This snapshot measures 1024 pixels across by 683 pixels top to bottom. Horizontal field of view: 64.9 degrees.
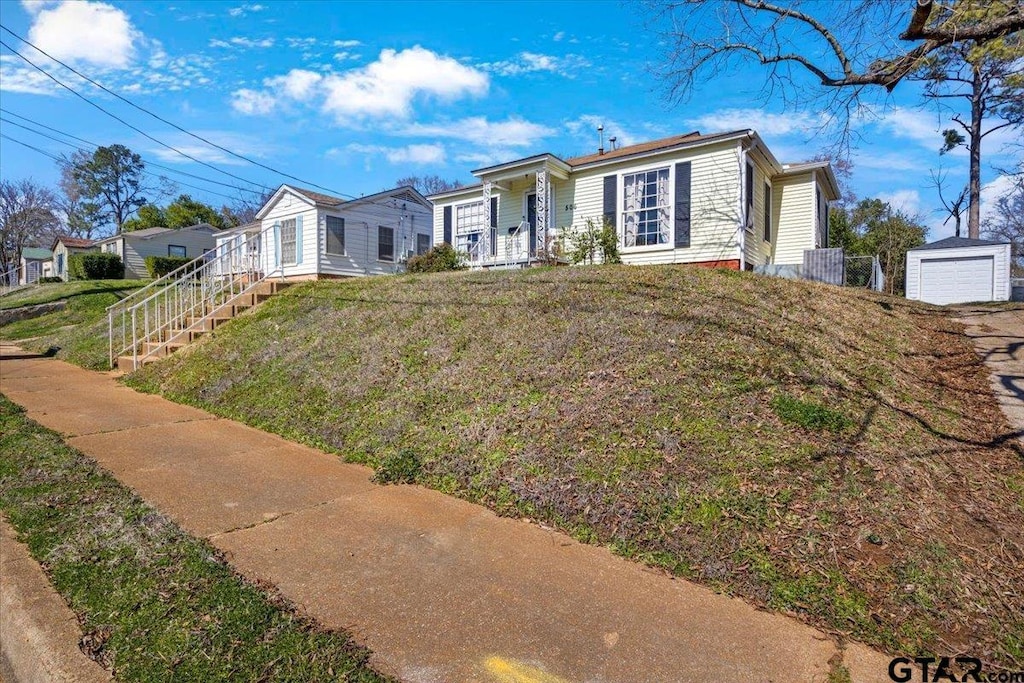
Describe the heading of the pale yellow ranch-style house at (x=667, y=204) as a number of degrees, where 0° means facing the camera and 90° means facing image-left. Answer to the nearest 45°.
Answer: approximately 45°

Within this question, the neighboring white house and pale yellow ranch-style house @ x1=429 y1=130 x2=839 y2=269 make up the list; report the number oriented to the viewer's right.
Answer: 0

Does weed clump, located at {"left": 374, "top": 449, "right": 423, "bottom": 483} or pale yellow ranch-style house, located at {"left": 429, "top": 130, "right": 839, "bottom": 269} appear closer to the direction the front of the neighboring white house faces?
the weed clump

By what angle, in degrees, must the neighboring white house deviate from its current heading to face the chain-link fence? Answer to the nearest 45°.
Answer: approximately 90° to its left

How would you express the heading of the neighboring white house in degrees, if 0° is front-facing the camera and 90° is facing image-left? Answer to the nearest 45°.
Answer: approximately 45°

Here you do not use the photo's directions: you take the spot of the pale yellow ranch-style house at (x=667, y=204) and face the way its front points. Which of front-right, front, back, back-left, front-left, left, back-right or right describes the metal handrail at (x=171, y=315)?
front

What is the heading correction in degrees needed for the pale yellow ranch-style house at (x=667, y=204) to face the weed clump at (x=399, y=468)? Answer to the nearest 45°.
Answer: approximately 45° to its left

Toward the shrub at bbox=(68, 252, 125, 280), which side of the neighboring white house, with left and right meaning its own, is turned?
right

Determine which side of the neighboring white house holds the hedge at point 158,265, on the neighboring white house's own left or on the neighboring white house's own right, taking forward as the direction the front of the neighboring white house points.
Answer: on the neighboring white house's own right

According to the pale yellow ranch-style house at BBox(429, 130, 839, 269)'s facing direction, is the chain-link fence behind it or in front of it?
behind

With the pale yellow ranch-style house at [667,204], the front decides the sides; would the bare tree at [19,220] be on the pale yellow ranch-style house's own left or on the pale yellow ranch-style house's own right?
on the pale yellow ranch-style house's own right

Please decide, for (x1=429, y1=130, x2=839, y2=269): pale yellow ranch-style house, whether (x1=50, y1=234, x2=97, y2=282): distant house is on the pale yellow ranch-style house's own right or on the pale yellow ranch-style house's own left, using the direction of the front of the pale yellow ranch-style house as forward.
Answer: on the pale yellow ranch-style house's own right

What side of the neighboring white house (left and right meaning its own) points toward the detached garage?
left

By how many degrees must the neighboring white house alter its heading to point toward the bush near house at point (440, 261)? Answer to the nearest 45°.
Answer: approximately 90° to its left
